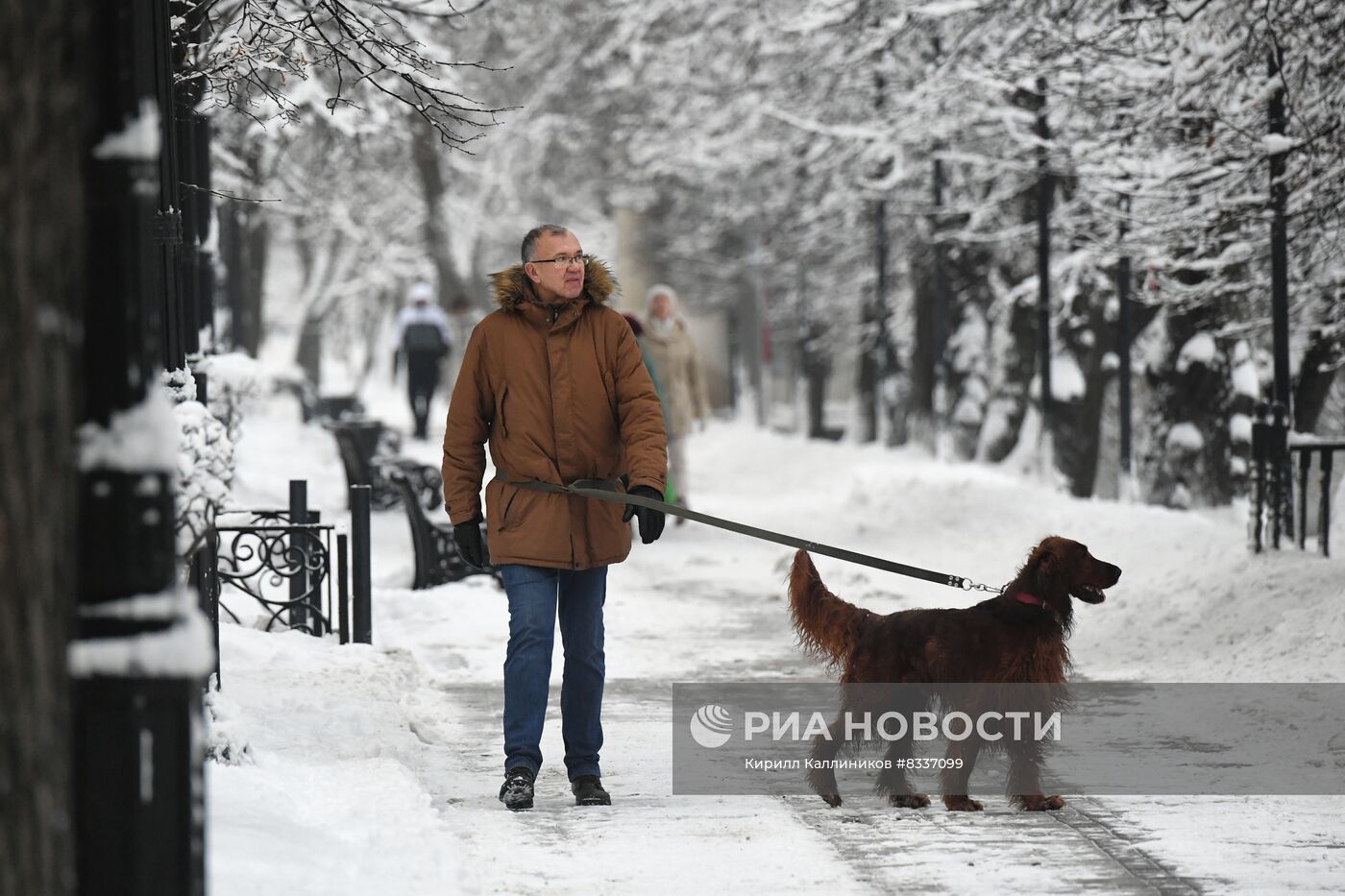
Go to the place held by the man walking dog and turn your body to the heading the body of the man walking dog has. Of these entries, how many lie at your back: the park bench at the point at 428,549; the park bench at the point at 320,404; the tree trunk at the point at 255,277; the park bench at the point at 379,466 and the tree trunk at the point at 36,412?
4

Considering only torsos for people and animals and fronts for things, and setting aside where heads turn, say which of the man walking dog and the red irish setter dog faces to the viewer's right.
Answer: the red irish setter dog

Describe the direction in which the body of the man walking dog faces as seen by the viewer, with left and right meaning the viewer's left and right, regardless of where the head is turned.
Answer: facing the viewer

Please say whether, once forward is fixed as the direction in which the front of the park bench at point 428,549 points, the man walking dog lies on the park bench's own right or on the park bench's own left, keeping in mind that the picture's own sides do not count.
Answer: on the park bench's own right

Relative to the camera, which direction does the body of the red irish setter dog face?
to the viewer's right

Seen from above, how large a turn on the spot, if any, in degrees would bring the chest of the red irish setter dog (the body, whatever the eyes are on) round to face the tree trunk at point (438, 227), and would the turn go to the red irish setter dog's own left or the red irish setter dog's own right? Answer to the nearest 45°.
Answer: approximately 90° to the red irish setter dog's own left

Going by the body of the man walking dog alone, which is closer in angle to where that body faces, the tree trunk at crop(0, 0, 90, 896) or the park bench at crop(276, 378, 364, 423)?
the tree trunk

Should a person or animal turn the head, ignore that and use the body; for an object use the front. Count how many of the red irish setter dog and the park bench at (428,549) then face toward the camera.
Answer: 0

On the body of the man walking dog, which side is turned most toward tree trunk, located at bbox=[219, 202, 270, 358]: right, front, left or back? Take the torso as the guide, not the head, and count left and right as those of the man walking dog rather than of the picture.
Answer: back

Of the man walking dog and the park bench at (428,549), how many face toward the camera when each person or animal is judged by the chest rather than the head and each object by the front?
1

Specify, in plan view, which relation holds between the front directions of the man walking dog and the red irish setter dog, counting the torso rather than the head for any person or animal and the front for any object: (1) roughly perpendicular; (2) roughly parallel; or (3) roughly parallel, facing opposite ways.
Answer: roughly perpendicular

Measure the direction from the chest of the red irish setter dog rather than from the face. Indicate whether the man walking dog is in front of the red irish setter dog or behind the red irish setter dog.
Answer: behind

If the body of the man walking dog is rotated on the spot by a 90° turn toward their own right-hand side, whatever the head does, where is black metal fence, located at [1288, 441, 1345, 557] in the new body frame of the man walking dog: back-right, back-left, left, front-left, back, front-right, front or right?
back-right

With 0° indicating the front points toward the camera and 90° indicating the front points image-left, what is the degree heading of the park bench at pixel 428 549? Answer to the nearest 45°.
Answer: approximately 270°
